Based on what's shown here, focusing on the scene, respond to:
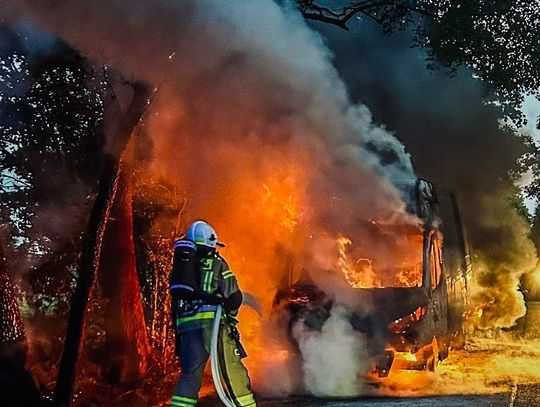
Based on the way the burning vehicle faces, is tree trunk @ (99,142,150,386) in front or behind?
in front

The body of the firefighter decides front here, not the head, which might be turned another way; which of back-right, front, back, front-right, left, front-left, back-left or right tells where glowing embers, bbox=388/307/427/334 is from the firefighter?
front

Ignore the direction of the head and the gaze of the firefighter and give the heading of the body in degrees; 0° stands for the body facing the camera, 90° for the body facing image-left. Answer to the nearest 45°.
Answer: approximately 225°

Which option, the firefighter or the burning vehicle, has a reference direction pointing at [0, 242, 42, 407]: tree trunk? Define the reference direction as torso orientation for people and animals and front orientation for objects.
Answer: the burning vehicle

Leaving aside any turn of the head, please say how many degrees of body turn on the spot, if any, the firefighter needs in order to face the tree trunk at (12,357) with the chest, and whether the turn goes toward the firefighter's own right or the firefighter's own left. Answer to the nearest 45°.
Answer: approximately 90° to the firefighter's own left

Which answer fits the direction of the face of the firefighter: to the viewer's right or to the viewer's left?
to the viewer's right

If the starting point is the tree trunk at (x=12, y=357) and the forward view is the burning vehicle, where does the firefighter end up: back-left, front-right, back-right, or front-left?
front-right

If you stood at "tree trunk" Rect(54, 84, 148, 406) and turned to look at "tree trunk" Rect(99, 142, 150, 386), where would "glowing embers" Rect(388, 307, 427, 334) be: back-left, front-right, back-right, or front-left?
front-right

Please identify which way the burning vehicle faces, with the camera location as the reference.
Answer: facing the viewer and to the left of the viewer

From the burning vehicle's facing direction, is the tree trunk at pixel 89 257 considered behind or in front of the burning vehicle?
in front

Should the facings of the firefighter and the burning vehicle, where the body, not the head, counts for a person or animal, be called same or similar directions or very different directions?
very different directions

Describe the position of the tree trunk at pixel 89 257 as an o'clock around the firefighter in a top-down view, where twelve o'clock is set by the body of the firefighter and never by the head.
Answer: The tree trunk is roughly at 9 o'clock from the firefighter.

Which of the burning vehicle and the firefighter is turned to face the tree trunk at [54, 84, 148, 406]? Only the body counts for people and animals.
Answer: the burning vehicle

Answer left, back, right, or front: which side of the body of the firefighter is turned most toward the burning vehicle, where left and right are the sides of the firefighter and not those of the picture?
front

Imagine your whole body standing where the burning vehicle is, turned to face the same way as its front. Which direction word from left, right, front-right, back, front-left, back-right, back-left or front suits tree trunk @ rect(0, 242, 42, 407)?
front

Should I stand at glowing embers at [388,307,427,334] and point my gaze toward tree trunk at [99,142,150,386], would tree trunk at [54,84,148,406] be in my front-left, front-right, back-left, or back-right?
front-left
